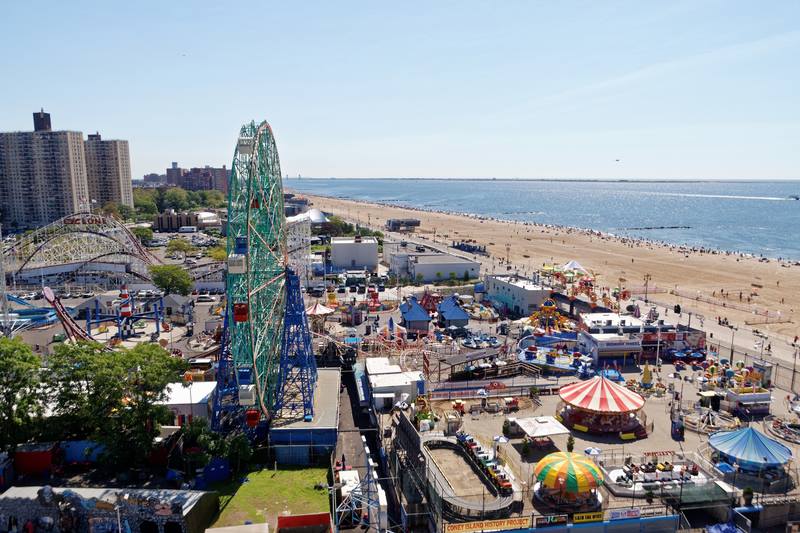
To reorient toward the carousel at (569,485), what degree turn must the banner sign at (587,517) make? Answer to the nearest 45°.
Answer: approximately 135° to its right

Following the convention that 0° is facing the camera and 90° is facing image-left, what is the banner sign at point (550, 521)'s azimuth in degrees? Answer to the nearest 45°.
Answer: approximately 0°

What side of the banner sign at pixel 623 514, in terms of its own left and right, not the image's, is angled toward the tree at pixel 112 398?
right

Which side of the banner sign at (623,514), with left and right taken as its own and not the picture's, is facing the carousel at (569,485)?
right

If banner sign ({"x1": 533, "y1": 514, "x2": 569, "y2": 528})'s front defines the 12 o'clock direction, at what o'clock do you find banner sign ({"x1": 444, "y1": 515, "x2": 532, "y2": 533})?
banner sign ({"x1": 444, "y1": 515, "x2": 532, "y2": 533}) is roughly at 2 o'clock from banner sign ({"x1": 533, "y1": 514, "x2": 569, "y2": 528}).

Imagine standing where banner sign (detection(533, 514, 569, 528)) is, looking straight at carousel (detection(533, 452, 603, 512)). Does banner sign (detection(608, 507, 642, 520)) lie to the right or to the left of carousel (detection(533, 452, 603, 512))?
right

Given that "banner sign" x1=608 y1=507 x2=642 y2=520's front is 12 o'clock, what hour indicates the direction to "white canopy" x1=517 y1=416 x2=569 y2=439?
The white canopy is roughly at 5 o'clock from the banner sign.

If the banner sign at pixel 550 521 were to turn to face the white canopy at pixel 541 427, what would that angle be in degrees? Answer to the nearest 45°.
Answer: approximately 180°

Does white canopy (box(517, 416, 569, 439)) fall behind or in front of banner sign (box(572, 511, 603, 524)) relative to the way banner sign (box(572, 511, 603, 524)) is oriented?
behind

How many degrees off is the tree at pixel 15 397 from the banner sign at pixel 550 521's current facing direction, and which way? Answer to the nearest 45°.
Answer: approximately 90° to its right

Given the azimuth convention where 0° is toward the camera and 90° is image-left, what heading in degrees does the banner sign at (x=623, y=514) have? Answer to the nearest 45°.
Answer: approximately 0°
